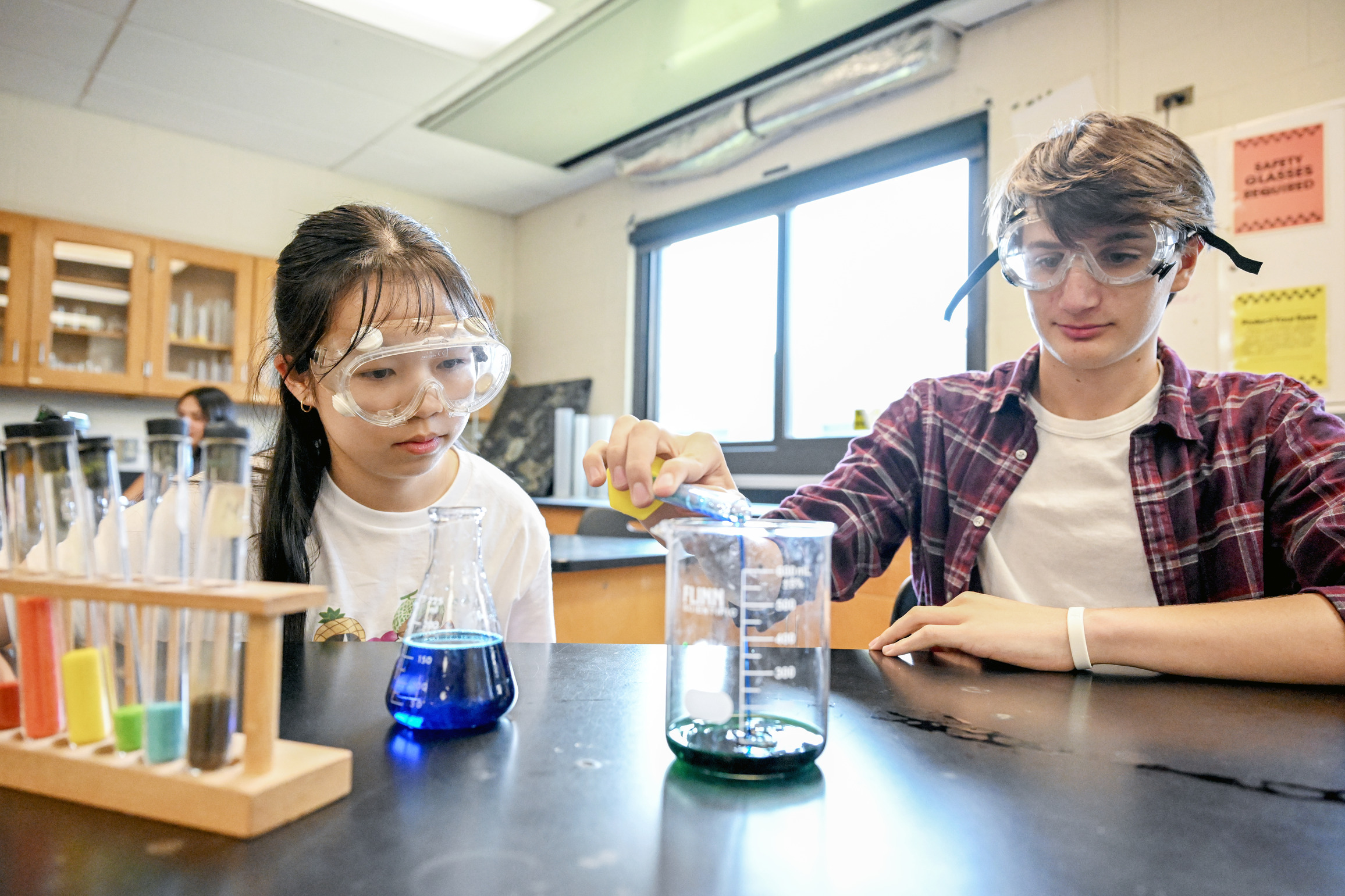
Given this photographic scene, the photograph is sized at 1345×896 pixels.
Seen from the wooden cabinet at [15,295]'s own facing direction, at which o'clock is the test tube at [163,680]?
The test tube is roughly at 12 o'clock from the wooden cabinet.

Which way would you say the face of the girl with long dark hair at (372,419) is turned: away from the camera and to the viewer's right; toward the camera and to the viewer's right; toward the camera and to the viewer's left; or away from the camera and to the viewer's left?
toward the camera and to the viewer's right

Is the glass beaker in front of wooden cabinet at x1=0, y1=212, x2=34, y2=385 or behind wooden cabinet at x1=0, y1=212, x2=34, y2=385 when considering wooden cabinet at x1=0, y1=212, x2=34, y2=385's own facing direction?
in front

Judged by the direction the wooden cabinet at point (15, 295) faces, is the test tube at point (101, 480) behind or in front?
in front

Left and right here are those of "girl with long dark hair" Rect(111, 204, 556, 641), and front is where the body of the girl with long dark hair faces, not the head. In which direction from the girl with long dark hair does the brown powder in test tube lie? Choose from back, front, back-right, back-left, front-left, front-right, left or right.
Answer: front-right

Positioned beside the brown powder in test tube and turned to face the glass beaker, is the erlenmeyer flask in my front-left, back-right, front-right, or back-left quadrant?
front-left

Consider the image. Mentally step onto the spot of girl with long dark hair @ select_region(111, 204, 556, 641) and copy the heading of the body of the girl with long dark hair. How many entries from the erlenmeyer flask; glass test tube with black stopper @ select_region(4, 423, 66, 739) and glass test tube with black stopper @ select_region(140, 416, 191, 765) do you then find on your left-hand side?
0

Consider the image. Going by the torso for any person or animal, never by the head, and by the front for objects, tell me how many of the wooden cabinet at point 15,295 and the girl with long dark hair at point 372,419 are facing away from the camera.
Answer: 0

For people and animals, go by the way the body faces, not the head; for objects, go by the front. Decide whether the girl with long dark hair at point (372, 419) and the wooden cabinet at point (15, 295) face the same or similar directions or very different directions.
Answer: same or similar directions

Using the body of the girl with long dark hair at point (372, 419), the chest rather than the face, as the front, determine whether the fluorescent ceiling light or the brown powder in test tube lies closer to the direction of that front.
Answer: the brown powder in test tube

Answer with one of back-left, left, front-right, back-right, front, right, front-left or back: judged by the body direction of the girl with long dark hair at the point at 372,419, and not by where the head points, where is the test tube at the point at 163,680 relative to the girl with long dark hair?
front-right

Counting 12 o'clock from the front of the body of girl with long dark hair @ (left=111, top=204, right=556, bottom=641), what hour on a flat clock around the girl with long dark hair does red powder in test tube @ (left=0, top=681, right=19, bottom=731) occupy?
The red powder in test tube is roughly at 2 o'clock from the girl with long dark hair.

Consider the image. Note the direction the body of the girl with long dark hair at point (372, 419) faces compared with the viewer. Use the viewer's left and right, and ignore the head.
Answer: facing the viewer and to the right of the viewer

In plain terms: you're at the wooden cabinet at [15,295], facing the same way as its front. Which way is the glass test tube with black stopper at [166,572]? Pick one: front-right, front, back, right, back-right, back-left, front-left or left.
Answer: front

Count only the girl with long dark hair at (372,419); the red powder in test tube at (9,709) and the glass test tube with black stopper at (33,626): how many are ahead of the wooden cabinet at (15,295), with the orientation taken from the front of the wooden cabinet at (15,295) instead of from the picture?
3

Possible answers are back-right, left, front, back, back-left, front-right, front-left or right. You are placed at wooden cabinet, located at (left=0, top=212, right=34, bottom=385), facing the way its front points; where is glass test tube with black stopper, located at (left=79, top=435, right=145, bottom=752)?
front

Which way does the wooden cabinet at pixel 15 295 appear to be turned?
toward the camera
